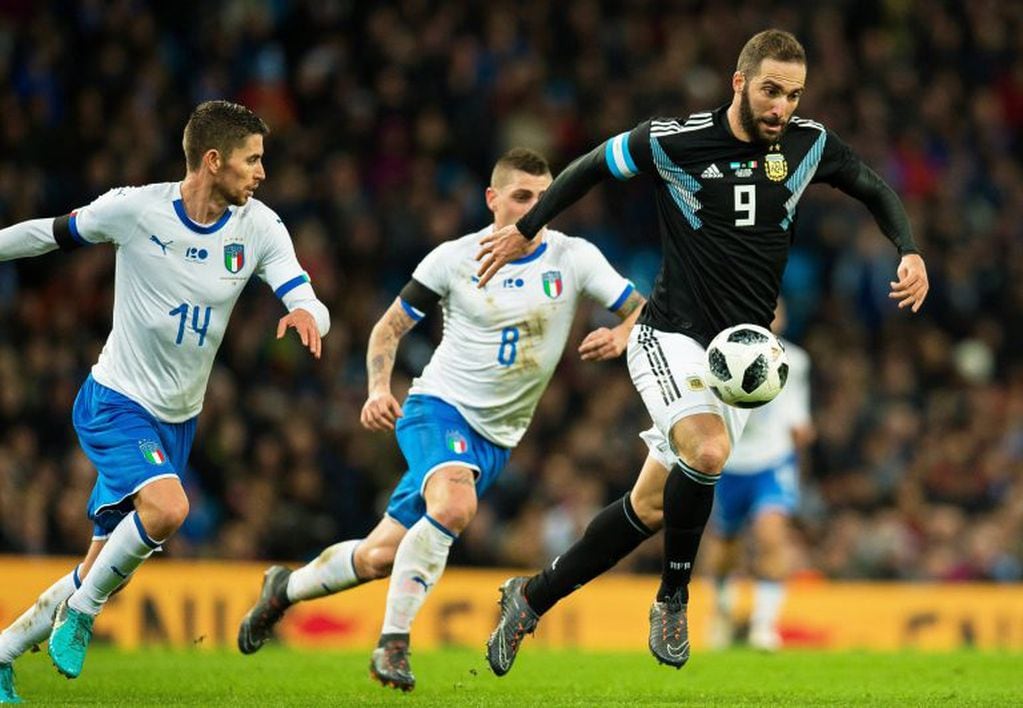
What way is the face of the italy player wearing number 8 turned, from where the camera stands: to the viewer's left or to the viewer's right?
to the viewer's right

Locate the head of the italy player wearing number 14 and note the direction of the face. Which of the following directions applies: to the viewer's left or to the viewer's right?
to the viewer's right

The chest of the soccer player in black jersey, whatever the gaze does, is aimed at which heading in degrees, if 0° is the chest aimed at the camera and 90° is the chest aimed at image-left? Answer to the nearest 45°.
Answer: approximately 315°

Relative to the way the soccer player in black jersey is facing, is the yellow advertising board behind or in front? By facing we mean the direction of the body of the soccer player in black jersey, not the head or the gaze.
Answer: behind

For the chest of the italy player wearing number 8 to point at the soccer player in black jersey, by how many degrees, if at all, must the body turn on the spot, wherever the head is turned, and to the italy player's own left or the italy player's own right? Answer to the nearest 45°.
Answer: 0° — they already face them

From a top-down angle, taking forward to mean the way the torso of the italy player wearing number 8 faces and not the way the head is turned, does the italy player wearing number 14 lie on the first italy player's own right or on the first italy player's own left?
on the first italy player's own right

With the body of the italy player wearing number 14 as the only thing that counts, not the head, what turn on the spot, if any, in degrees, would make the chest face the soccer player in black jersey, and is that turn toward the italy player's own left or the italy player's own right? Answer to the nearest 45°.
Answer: approximately 45° to the italy player's own left
